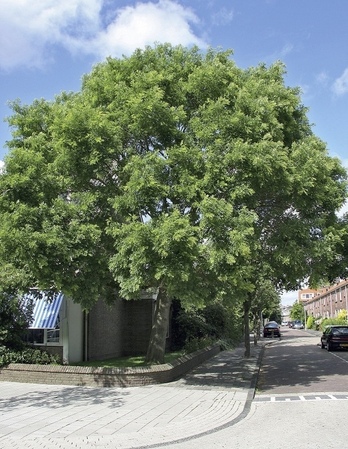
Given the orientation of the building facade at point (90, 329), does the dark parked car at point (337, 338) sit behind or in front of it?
behind

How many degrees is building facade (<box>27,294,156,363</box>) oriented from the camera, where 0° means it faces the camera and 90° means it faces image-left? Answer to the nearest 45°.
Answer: approximately 45°

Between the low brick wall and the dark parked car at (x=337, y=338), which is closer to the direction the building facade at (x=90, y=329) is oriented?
the low brick wall

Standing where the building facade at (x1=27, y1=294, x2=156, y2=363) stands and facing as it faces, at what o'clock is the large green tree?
The large green tree is roughly at 10 o'clock from the building facade.
